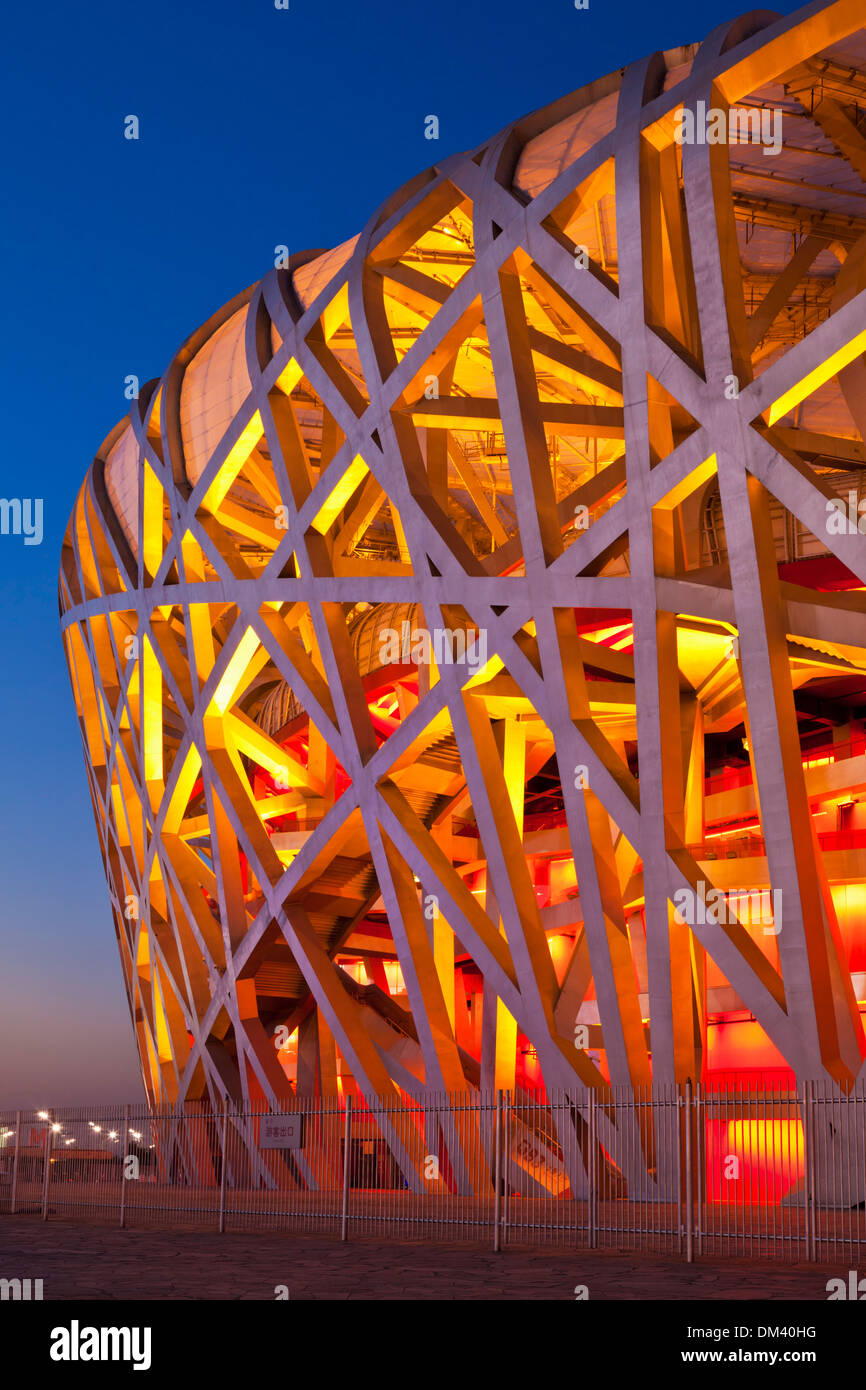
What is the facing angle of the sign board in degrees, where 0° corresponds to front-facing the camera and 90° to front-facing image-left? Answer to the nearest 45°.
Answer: approximately 0°
